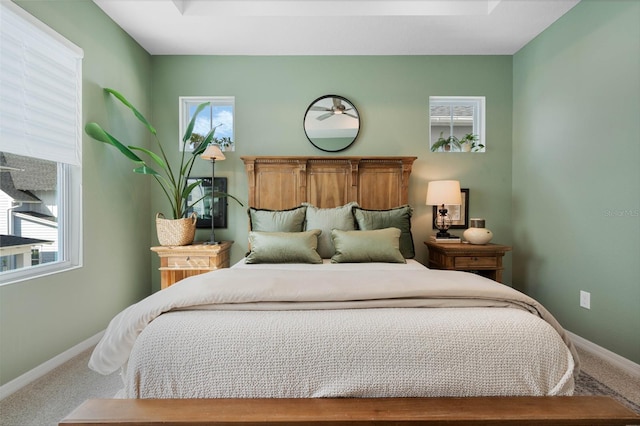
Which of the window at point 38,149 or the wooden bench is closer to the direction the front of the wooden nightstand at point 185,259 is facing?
the wooden bench

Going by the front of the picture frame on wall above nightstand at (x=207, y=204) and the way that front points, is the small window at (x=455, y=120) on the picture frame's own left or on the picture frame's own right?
on the picture frame's own left

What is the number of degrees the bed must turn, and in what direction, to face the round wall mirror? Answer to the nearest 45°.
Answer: approximately 180°

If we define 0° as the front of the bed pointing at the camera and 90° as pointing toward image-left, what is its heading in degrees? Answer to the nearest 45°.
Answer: approximately 0°

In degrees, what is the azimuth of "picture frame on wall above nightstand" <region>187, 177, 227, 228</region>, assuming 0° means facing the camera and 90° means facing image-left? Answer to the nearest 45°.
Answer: approximately 0°

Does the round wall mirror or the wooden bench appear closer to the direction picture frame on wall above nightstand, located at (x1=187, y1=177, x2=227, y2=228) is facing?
the wooden bench

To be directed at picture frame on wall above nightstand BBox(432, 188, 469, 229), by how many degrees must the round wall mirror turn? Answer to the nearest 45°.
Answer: approximately 90° to its left
